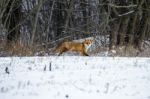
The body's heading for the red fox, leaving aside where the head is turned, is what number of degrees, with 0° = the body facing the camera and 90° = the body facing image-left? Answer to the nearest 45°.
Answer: approximately 270°
